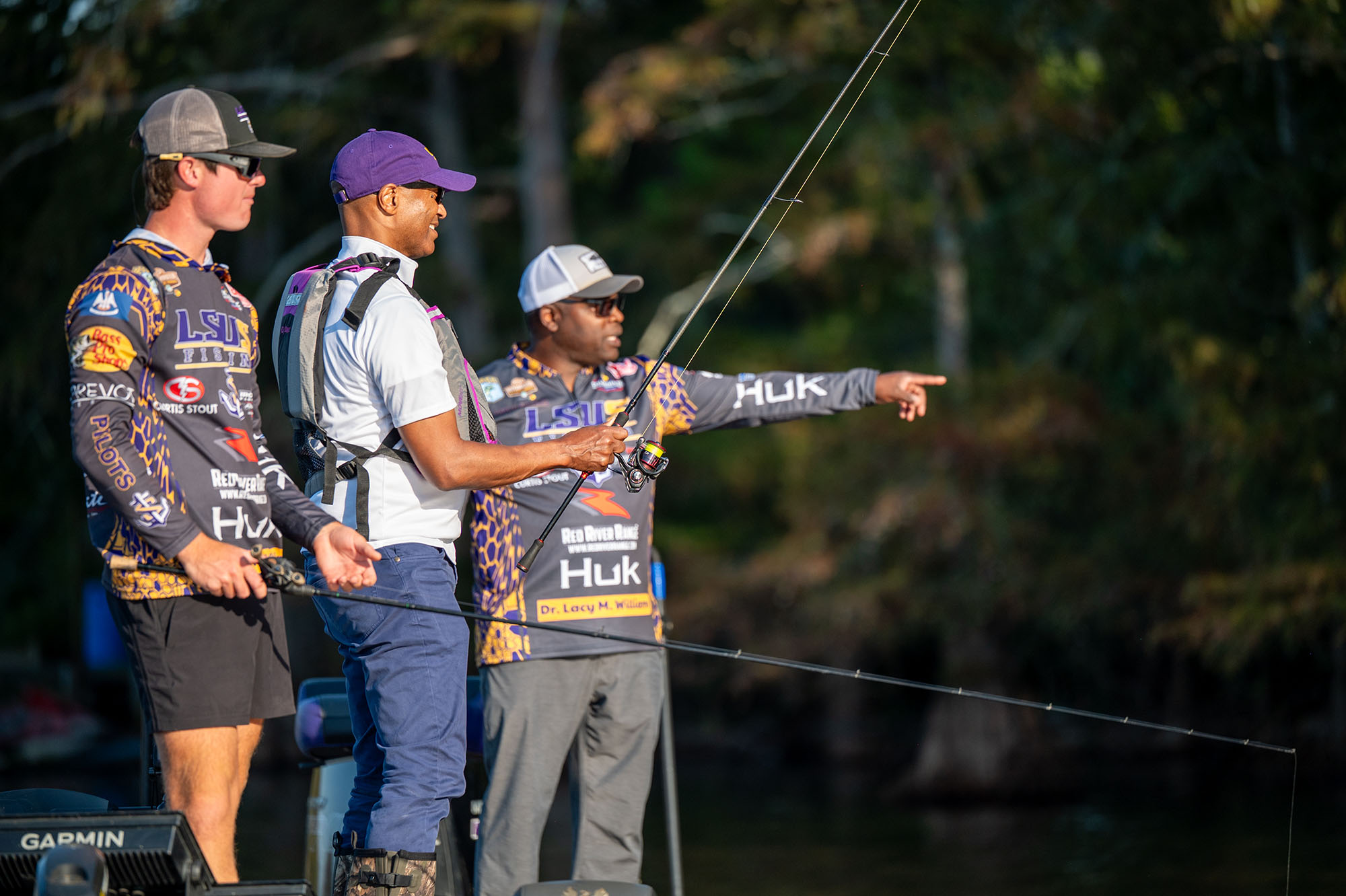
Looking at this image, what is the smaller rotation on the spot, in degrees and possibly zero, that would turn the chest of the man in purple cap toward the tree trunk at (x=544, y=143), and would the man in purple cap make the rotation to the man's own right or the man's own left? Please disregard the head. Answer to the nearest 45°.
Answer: approximately 90° to the man's own left

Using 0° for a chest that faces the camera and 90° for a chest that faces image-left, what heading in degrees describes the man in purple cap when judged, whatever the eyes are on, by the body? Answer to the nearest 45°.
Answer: approximately 270°

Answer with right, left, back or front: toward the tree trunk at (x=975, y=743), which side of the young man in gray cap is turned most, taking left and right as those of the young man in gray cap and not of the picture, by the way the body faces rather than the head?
left

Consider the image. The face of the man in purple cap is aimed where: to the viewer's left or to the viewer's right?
to the viewer's right

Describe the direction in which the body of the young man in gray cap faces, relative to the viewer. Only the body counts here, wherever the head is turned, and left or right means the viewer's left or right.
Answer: facing the viewer and to the right of the viewer

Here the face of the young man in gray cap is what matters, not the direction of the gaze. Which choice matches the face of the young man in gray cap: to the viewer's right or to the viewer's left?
to the viewer's right

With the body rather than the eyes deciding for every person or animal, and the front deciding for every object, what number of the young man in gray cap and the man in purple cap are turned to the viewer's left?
0

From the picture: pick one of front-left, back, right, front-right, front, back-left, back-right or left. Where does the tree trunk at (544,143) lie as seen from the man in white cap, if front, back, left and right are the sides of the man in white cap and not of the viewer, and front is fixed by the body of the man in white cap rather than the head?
back-left
